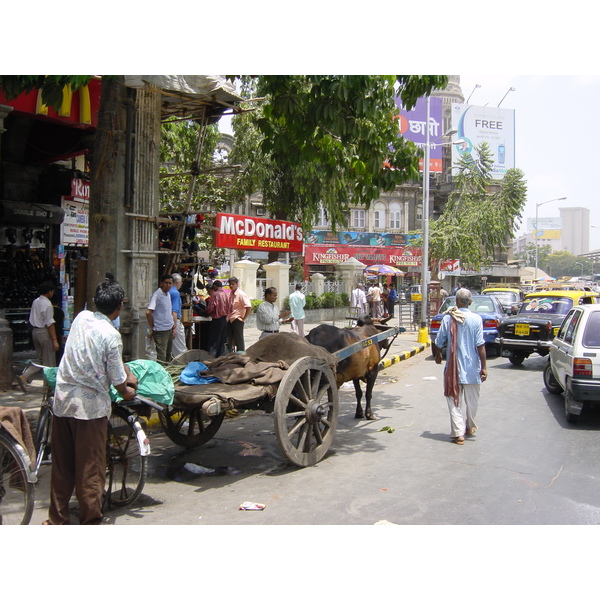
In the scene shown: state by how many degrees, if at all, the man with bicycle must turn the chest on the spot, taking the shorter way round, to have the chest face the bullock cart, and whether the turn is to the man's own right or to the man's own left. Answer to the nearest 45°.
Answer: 0° — they already face it

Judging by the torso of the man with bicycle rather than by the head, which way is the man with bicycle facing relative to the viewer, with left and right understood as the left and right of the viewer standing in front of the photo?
facing away from the viewer and to the right of the viewer

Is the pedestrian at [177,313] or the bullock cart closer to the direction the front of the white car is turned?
the pedestrian

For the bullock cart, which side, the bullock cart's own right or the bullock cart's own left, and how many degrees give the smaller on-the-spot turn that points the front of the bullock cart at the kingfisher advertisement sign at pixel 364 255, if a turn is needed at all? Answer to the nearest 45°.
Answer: approximately 45° to the bullock cart's own left

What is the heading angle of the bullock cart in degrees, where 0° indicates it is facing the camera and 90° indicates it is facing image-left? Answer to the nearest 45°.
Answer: approximately 225°

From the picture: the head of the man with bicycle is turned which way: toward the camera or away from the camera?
away from the camera
